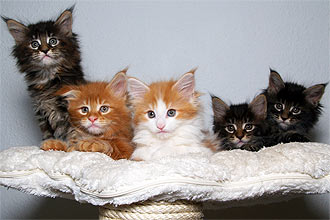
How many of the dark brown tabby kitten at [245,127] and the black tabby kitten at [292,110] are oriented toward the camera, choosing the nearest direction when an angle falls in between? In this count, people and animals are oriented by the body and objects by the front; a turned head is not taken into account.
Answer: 2

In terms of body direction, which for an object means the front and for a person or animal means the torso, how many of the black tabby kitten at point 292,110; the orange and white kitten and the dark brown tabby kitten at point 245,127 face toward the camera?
3

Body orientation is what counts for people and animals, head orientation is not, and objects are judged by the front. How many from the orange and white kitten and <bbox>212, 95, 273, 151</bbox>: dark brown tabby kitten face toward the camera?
2

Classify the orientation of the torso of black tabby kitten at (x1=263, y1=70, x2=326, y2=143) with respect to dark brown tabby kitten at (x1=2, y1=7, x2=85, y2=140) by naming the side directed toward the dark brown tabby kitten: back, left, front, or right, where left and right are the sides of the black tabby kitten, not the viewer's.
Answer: right

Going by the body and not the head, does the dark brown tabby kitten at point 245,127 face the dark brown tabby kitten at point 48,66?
no

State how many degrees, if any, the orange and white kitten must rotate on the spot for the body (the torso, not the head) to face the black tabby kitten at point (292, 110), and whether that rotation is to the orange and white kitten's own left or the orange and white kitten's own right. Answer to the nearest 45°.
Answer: approximately 90° to the orange and white kitten's own left

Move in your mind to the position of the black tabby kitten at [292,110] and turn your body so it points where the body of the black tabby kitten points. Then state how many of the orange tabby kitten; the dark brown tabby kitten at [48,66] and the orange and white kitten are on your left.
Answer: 0

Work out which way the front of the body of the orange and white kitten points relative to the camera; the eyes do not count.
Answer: toward the camera

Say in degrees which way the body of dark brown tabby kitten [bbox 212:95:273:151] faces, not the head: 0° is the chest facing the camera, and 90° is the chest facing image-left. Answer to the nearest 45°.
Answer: approximately 0°

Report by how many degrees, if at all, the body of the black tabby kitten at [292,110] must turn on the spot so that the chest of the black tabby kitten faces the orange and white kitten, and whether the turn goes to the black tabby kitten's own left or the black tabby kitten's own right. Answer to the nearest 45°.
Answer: approximately 45° to the black tabby kitten's own right

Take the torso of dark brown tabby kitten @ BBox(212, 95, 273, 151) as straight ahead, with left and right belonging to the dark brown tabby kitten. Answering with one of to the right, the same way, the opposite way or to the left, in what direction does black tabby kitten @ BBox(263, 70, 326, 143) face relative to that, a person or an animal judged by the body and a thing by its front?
the same way

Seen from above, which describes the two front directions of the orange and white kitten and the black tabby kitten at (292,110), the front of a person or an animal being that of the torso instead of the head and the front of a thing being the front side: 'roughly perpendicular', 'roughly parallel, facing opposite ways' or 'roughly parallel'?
roughly parallel

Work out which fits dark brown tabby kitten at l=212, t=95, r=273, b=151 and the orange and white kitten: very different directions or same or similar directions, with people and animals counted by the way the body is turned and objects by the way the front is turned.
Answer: same or similar directions

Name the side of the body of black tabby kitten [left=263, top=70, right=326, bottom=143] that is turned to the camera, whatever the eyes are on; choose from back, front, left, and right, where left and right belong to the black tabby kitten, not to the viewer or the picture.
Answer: front

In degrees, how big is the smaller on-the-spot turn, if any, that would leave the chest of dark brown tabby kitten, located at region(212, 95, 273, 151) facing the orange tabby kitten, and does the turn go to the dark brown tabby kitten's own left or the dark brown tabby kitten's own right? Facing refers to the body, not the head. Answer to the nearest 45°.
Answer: approximately 90° to the dark brown tabby kitten's own right
